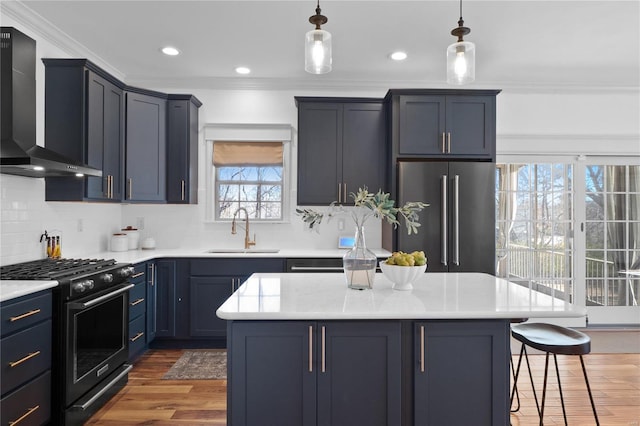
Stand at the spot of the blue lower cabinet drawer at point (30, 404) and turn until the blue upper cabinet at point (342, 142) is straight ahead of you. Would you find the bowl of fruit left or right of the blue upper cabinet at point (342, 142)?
right

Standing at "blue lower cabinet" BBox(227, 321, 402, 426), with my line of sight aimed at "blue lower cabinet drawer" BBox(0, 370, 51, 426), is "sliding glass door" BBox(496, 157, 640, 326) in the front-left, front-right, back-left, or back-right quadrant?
back-right

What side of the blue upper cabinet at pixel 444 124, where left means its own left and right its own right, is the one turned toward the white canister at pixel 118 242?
right

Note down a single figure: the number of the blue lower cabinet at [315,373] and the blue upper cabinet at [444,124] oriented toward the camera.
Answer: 2

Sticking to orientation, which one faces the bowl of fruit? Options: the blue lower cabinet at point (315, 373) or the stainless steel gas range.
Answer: the stainless steel gas range

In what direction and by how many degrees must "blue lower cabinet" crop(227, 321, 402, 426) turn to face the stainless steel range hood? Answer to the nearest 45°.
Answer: approximately 135° to its right

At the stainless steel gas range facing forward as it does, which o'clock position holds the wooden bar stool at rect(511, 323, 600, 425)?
The wooden bar stool is roughly at 12 o'clock from the stainless steel gas range.

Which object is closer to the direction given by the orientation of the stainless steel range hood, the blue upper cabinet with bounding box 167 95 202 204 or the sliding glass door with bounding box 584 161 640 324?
the sliding glass door

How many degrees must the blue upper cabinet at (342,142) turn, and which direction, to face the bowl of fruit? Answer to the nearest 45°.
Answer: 0° — it already faces it
